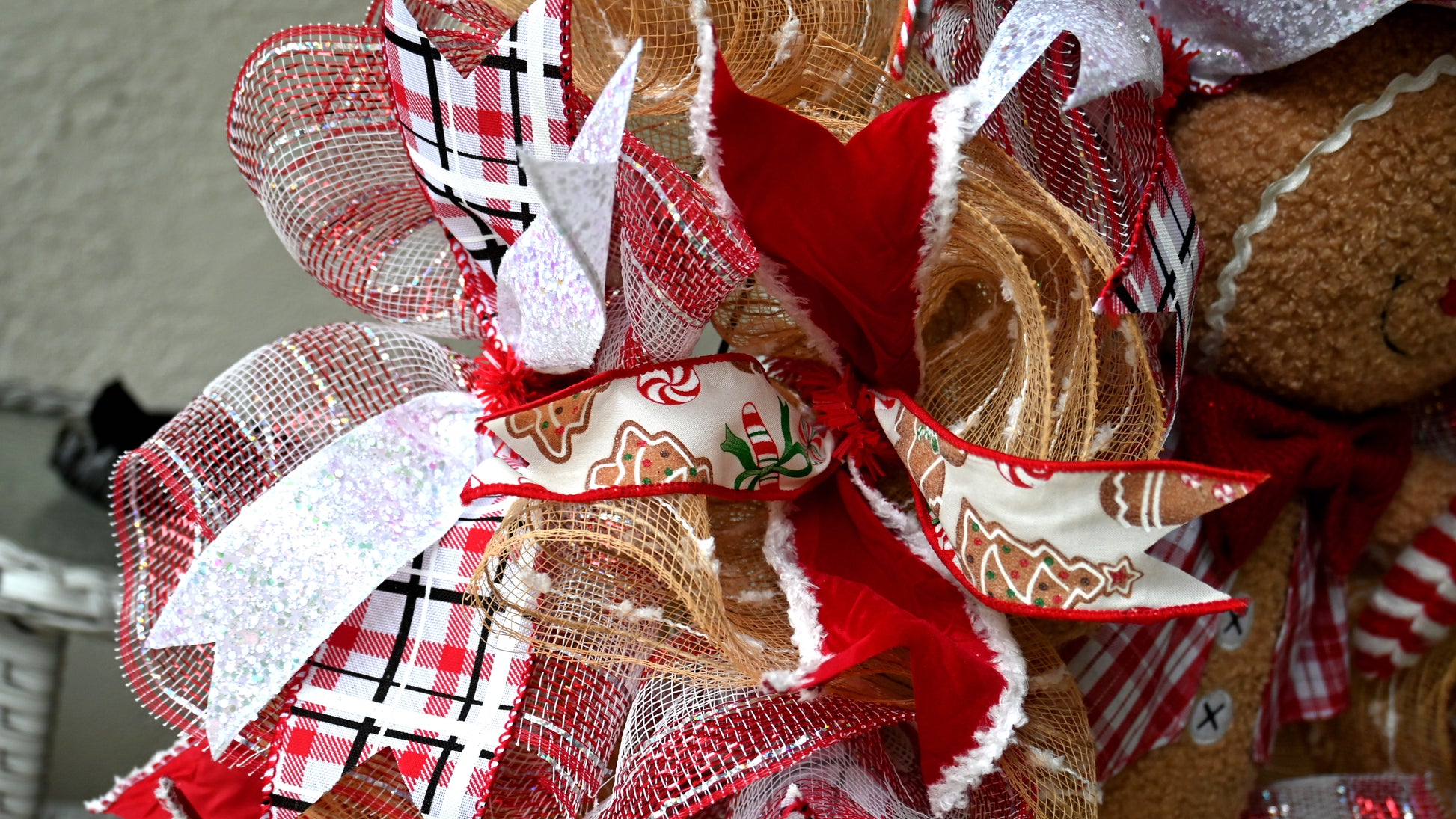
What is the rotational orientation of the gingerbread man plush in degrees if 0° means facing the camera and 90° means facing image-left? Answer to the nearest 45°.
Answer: approximately 0°
